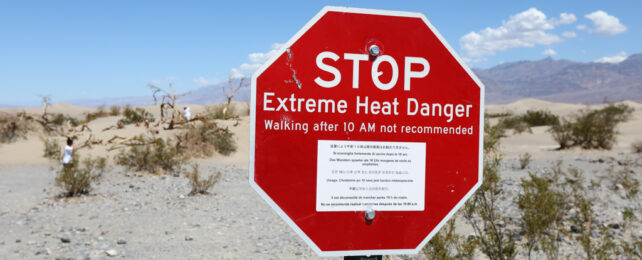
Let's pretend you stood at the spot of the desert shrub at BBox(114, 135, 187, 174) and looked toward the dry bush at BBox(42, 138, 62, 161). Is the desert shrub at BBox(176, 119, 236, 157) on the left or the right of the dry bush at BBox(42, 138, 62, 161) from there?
right

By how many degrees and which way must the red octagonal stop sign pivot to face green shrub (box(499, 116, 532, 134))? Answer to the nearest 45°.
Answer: approximately 180°

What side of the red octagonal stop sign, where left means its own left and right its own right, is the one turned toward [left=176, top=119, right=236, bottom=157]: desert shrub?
back

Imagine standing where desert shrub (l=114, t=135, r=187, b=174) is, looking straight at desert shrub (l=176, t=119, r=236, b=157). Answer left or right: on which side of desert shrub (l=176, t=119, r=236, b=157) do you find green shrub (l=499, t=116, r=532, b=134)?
right

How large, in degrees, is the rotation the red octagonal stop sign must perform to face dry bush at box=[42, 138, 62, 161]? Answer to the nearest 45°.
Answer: approximately 135° to its right

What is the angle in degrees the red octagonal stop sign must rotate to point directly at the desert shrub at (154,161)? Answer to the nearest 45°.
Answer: approximately 135° to its right

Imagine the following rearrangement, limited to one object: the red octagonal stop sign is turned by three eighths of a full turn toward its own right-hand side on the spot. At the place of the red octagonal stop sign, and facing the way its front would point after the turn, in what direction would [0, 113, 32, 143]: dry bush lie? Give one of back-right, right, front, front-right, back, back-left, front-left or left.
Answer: front

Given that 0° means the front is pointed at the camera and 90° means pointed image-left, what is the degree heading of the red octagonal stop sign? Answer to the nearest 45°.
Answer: approximately 0°

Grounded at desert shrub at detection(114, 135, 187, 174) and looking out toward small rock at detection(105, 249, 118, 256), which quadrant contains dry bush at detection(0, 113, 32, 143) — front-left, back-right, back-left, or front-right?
back-right
